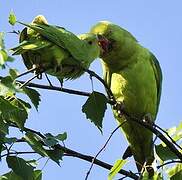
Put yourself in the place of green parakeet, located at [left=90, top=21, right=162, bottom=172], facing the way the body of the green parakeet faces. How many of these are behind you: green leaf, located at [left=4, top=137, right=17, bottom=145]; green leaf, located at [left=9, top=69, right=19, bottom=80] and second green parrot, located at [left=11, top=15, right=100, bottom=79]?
0

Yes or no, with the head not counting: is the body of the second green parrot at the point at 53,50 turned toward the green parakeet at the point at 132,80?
yes
